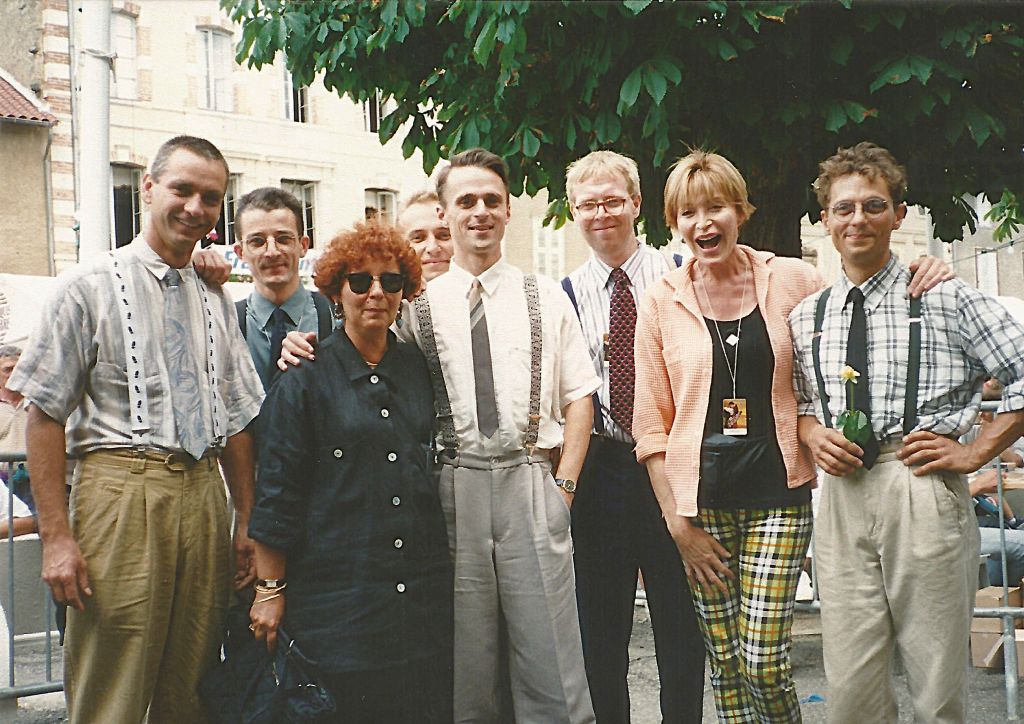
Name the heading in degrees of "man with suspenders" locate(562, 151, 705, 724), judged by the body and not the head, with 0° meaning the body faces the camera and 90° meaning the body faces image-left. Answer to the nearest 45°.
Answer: approximately 0°

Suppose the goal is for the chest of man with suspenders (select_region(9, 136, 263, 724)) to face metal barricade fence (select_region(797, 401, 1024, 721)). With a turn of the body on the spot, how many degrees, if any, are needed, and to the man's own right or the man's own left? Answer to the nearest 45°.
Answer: approximately 45° to the man's own left

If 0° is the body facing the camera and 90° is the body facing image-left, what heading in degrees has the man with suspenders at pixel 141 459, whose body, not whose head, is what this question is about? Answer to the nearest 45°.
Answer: approximately 315°

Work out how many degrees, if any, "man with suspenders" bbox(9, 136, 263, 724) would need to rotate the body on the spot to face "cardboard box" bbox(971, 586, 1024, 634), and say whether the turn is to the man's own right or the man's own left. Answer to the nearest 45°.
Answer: approximately 45° to the man's own left

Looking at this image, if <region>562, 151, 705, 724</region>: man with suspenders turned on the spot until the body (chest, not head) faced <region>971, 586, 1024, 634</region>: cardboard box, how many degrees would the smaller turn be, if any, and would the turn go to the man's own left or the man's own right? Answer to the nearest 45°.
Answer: approximately 135° to the man's own left

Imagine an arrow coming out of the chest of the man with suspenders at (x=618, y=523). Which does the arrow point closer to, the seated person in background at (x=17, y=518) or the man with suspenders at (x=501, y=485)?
the man with suspenders
